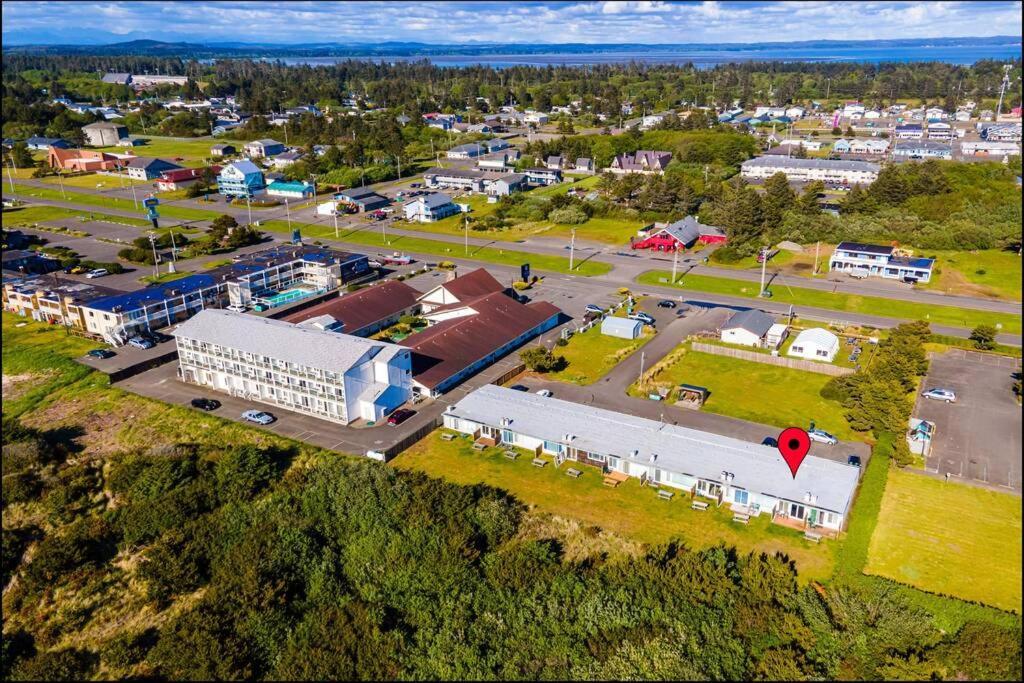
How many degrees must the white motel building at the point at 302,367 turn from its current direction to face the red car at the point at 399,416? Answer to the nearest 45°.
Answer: approximately 90° to its left

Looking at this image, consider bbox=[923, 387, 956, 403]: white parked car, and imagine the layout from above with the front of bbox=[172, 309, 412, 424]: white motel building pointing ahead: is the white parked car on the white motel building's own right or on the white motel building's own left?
on the white motel building's own left

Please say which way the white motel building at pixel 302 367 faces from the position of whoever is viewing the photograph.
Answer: facing the viewer and to the left of the viewer

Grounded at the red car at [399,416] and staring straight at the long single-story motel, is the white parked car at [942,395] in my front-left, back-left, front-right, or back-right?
front-left

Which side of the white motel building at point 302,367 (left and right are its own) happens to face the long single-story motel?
left

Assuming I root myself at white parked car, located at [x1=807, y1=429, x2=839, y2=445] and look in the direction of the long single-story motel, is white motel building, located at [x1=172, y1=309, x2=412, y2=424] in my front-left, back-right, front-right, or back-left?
front-right

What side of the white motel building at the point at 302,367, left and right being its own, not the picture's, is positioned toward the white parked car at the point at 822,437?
left

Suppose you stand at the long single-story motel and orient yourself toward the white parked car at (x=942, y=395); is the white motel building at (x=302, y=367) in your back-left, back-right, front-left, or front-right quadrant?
back-left
